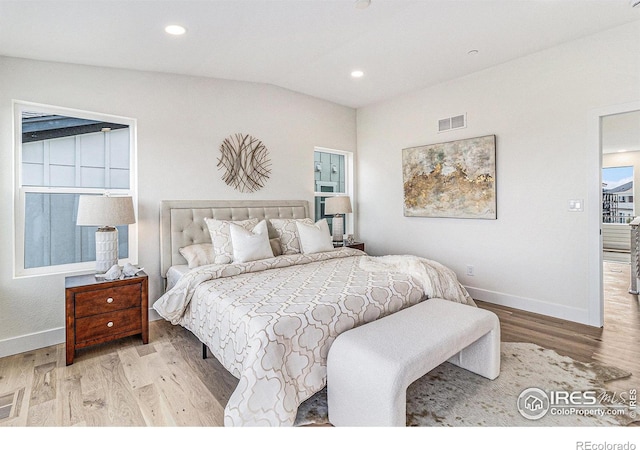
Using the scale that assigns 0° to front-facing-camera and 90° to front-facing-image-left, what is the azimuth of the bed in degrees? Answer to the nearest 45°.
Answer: approximately 315°

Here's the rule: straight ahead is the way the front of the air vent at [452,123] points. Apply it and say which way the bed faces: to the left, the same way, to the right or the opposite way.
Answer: to the left

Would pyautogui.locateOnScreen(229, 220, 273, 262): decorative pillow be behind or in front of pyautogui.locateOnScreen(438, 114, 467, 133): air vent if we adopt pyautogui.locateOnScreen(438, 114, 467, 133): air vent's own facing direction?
in front

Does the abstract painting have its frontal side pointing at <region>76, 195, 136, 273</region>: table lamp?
yes

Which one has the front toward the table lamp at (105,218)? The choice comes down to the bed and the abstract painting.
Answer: the abstract painting

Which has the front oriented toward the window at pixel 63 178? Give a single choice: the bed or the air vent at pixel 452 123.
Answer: the air vent

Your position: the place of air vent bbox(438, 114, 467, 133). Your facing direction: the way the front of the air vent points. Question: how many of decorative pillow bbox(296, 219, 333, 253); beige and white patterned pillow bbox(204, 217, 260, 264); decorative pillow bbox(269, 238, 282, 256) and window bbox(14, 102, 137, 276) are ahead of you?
4

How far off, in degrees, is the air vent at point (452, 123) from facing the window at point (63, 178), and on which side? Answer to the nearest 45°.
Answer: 0° — it already faces it

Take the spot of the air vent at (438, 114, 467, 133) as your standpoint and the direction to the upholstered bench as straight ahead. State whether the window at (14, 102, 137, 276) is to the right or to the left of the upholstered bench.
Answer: right

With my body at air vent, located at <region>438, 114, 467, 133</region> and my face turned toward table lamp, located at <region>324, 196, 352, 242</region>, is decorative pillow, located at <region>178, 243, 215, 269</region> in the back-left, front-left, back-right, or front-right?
front-left

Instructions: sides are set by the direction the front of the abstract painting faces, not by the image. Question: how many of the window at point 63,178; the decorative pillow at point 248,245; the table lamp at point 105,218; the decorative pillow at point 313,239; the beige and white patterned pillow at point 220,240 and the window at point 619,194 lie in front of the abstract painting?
5

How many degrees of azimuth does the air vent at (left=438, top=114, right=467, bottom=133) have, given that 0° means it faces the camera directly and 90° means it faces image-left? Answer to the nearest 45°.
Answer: approximately 45°

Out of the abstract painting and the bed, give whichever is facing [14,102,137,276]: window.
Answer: the abstract painting

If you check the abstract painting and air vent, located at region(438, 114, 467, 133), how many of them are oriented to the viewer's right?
0

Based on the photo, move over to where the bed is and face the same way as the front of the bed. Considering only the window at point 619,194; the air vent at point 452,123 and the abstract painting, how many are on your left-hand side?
3

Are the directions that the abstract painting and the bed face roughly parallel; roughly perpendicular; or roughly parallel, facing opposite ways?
roughly perpendicular

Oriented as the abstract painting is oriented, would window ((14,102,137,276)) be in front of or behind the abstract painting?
in front

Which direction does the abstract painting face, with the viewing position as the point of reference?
facing the viewer and to the left of the viewer

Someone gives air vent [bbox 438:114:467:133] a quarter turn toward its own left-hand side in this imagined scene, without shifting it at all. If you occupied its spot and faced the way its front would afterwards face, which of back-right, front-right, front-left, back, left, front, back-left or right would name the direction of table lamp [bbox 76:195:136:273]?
right
